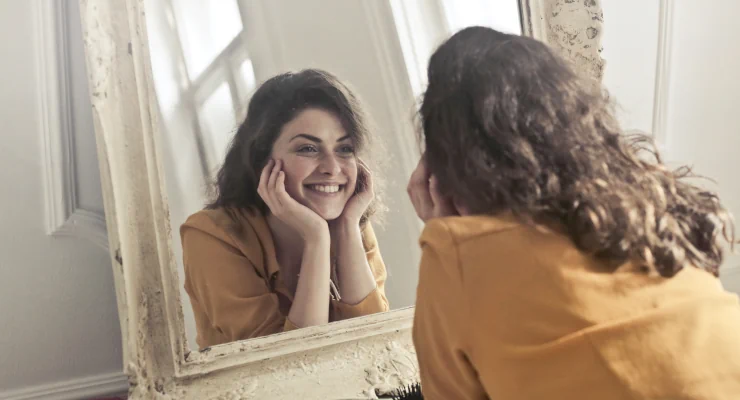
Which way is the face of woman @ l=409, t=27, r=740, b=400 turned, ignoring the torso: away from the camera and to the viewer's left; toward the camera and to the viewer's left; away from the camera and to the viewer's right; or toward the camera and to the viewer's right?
away from the camera and to the viewer's left

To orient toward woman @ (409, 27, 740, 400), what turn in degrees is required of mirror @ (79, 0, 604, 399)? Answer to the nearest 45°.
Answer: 0° — it already faces them

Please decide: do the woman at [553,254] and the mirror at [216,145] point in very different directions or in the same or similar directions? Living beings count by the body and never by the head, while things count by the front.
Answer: very different directions

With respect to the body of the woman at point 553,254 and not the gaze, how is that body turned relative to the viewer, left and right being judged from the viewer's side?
facing away from the viewer and to the left of the viewer
